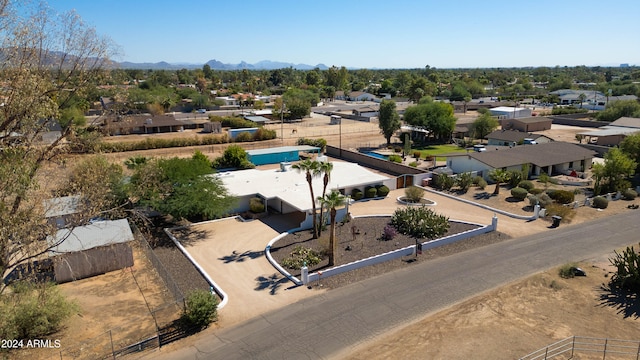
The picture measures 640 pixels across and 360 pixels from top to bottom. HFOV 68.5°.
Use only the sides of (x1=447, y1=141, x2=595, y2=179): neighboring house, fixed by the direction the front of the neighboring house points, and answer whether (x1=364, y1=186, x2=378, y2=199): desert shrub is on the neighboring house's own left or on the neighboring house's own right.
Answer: on the neighboring house's own right

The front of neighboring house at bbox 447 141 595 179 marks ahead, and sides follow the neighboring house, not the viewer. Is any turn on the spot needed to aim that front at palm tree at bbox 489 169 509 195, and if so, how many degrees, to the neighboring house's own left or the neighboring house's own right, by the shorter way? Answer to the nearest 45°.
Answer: approximately 45° to the neighboring house's own right

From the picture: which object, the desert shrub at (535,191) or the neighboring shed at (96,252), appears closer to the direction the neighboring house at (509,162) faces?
the desert shrub

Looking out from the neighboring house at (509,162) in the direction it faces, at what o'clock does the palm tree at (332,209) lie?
The palm tree is roughly at 2 o'clock from the neighboring house.

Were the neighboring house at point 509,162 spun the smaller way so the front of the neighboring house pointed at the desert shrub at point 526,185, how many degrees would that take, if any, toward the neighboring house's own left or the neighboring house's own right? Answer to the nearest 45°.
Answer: approximately 45° to the neighboring house's own right

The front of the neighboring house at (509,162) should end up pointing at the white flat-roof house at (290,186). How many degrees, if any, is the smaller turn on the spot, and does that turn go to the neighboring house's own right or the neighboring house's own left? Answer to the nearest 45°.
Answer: approximately 90° to the neighboring house's own right

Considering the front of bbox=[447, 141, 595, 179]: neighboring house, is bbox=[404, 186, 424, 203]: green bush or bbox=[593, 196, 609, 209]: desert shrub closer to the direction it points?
the desert shrub

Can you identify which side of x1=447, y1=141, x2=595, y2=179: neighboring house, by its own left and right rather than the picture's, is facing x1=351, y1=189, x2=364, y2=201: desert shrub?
right

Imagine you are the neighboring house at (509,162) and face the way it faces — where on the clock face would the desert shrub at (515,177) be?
The desert shrub is roughly at 1 o'clock from the neighboring house.

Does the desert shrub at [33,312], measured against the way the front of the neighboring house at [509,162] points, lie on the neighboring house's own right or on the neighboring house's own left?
on the neighboring house's own right

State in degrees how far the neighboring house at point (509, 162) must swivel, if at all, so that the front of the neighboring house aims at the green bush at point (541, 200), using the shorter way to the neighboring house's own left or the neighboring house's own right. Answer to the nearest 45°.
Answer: approximately 45° to the neighboring house's own right
